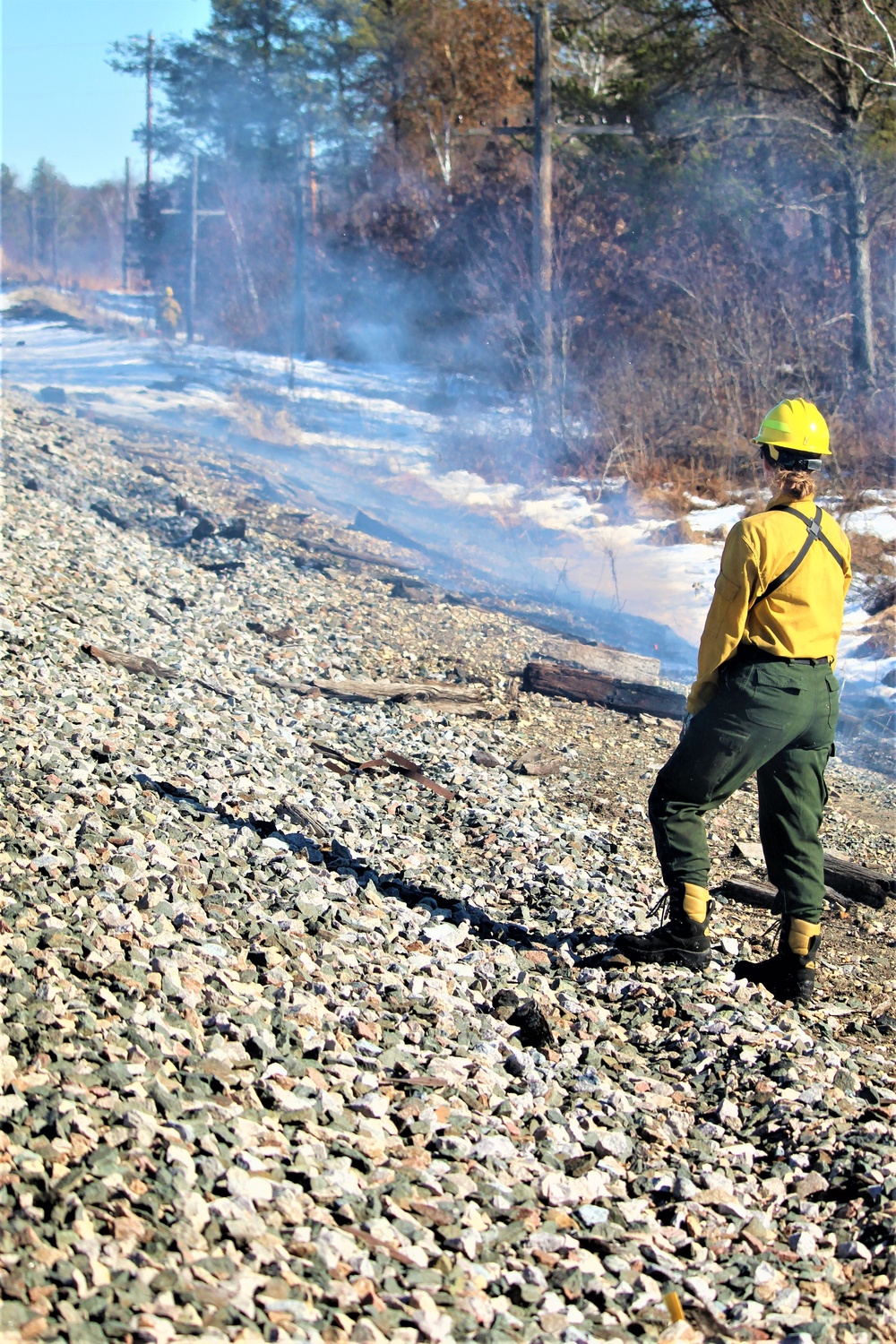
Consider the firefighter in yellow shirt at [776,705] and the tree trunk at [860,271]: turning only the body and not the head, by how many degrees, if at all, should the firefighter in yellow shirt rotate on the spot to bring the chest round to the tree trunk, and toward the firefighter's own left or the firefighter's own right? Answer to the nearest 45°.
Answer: approximately 45° to the firefighter's own right

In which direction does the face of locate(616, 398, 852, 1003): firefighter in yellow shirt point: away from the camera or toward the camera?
away from the camera

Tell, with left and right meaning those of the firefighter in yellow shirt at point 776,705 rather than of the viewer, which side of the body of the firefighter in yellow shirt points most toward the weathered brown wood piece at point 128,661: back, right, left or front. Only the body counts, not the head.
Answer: front

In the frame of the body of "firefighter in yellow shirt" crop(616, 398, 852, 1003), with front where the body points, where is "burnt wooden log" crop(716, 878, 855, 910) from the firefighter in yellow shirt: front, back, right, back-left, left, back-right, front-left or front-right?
front-right

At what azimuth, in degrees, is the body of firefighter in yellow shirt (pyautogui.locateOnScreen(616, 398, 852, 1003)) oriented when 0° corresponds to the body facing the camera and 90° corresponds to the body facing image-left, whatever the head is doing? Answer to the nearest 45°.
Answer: approximately 135°

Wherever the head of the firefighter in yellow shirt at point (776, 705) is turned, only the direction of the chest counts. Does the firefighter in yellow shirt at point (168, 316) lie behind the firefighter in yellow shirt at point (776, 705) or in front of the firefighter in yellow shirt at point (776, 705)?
in front
